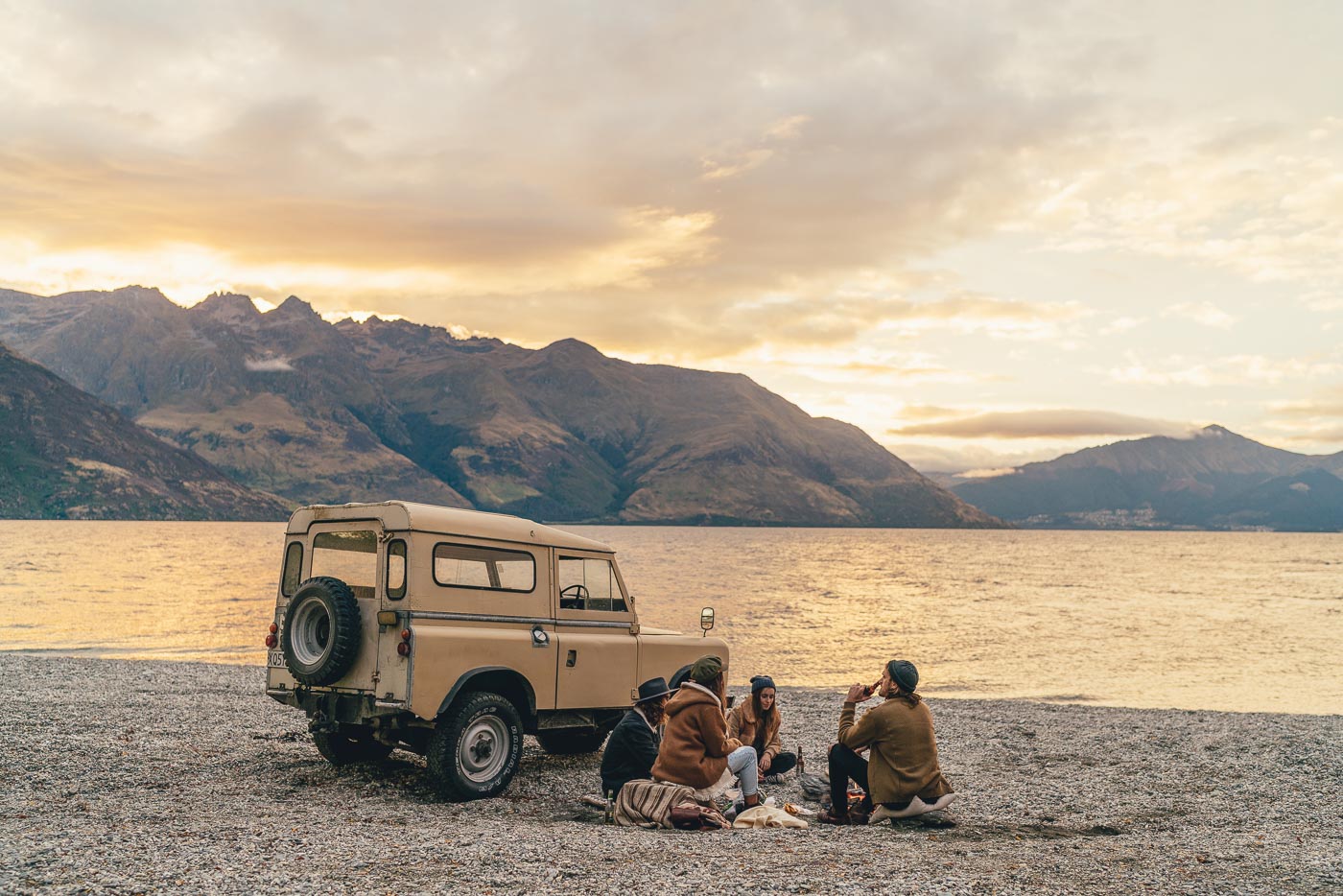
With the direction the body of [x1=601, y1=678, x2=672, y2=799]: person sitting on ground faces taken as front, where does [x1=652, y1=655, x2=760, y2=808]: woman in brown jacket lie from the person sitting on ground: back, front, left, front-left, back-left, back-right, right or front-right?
front-right

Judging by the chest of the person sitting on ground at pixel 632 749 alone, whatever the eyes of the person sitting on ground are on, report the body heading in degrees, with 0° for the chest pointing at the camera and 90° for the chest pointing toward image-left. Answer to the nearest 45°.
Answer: approximately 270°

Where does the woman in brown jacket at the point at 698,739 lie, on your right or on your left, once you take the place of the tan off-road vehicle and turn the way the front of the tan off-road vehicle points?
on your right

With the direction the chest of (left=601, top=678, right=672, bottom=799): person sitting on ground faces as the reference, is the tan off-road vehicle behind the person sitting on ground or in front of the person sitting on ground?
behind

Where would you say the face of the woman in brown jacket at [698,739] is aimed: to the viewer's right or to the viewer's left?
to the viewer's right

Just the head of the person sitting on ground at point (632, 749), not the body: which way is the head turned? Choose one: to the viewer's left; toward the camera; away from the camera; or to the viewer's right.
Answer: to the viewer's right

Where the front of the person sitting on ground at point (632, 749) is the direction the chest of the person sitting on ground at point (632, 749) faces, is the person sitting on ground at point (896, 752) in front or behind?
in front

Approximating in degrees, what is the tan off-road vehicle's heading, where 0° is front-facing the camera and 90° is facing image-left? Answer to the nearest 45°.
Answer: approximately 225°

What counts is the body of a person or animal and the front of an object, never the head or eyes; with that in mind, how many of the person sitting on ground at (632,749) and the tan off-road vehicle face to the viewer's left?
0
